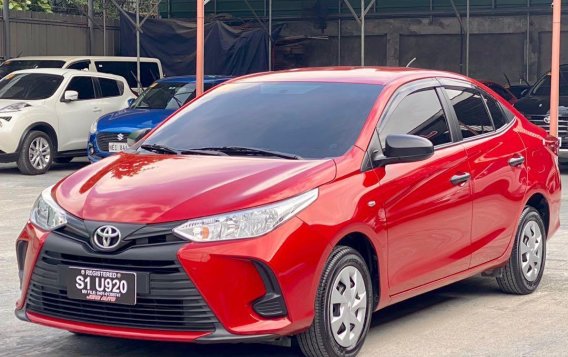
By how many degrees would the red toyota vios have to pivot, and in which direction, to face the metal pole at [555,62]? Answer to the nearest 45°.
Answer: approximately 135° to its right

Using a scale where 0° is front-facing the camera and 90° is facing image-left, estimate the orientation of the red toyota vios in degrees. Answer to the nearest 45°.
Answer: approximately 45°

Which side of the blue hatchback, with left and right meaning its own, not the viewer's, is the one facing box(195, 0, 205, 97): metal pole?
left

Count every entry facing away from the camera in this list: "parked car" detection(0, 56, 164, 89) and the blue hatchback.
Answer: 0

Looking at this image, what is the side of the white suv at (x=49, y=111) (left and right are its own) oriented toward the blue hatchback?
left

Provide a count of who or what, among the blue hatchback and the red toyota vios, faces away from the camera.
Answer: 0

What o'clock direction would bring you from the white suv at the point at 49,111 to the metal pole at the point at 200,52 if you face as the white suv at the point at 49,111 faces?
The metal pole is roughly at 8 o'clock from the white suv.

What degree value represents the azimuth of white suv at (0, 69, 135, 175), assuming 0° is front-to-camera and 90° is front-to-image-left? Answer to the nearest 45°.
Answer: approximately 45°

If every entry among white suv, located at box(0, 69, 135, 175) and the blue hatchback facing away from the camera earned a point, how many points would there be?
0

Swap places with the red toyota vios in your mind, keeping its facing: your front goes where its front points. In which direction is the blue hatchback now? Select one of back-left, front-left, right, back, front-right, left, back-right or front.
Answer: back-right
